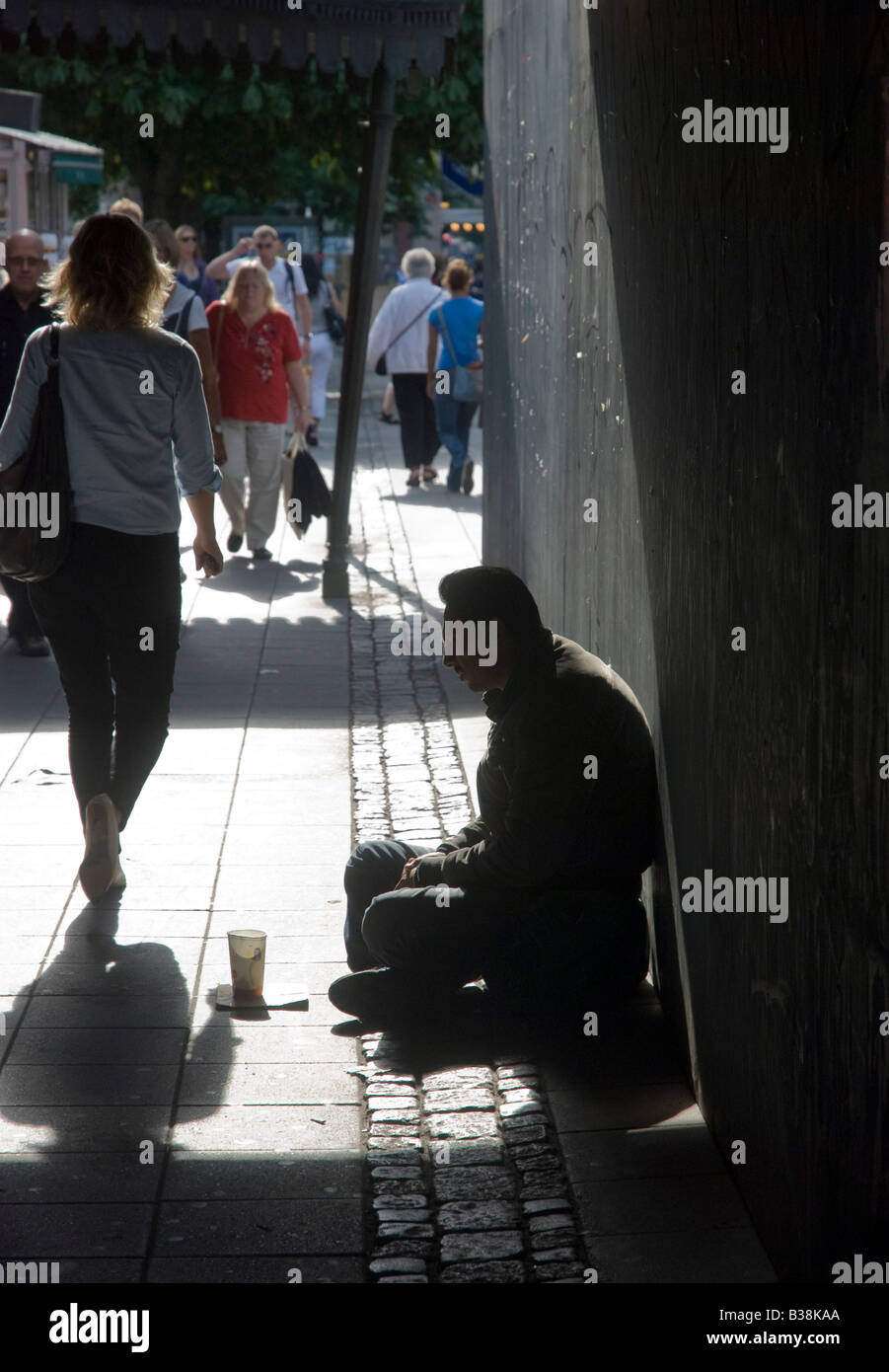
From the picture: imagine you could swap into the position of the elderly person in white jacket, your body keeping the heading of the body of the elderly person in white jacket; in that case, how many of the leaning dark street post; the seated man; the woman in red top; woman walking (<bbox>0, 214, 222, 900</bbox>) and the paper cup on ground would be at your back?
5

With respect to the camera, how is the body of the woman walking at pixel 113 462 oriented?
away from the camera

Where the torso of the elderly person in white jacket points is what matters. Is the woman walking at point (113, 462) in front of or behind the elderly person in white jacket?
behind

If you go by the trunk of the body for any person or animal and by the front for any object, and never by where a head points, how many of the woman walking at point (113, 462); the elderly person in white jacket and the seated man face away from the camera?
2

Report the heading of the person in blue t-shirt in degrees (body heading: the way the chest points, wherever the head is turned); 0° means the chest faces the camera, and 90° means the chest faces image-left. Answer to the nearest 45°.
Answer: approximately 180°

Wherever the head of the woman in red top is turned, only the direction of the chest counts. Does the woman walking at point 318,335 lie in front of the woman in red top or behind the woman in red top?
behind

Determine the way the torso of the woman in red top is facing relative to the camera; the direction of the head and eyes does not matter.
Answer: toward the camera

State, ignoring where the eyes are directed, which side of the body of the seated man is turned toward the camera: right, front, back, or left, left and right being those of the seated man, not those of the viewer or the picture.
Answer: left

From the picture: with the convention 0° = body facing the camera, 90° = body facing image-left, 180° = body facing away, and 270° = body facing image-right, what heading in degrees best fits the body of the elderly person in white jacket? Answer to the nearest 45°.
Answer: approximately 180°

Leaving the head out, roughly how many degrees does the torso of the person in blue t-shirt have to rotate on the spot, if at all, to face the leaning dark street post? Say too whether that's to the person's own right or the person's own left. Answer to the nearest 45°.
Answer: approximately 180°

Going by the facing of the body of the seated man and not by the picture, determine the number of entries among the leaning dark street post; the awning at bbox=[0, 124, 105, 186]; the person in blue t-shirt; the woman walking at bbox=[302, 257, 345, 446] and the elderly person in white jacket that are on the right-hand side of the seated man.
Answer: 5

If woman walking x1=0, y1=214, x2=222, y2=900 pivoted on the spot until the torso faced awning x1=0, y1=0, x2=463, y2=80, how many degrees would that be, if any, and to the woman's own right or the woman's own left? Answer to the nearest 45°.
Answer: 0° — they already face it

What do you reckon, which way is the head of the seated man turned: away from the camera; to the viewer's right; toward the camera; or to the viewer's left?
to the viewer's left

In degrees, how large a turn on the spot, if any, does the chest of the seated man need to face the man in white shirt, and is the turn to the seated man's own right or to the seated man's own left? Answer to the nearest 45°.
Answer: approximately 90° to the seated man's own right
